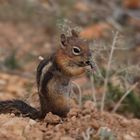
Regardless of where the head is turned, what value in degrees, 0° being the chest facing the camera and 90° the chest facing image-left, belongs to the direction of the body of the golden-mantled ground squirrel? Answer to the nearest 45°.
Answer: approximately 270°
